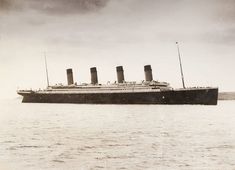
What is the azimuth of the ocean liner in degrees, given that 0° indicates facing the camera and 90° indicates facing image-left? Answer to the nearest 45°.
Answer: approximately 270°
